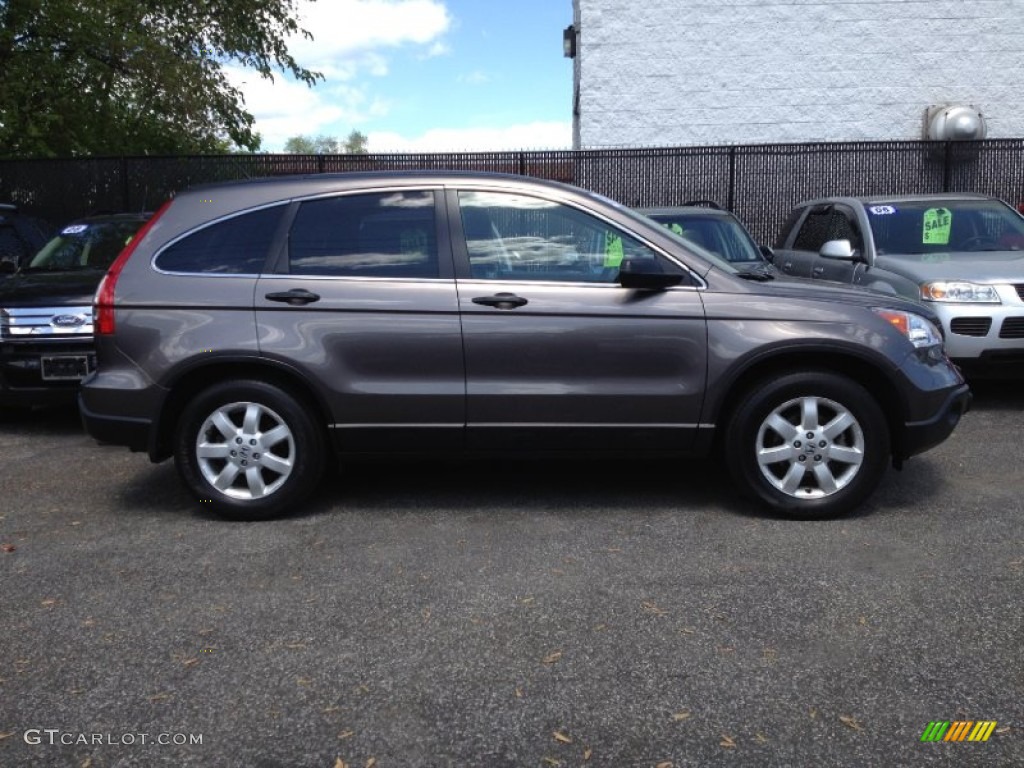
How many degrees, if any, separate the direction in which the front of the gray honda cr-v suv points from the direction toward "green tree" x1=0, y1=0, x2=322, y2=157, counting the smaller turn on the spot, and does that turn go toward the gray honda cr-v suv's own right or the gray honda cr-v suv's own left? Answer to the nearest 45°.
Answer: approximately 135° to the gray honda cr-v suv's own left

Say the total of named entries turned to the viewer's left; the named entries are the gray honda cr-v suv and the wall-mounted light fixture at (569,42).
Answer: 1

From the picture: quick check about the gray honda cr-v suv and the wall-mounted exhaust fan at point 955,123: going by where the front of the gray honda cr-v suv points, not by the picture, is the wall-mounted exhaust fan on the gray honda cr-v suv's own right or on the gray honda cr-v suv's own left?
on the gray honda cr-v suv's own left

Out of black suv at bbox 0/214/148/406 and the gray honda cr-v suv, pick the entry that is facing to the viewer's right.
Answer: the gray honda cr-v suv

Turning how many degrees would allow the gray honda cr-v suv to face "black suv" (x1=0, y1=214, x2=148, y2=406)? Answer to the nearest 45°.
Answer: approximately 135° to its left

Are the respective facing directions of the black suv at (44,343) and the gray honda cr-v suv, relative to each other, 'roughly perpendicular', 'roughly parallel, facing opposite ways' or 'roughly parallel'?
roughly perpendicular

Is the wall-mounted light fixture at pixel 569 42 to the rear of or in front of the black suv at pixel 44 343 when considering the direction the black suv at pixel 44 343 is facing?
to the rear

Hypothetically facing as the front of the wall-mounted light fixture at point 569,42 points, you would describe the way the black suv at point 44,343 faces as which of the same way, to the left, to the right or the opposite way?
to the left

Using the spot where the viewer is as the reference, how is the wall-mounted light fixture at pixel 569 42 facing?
facing to the left of the viewer

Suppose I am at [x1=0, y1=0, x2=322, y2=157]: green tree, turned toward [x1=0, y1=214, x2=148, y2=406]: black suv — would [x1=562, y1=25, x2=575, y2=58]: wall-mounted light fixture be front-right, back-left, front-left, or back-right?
front-left

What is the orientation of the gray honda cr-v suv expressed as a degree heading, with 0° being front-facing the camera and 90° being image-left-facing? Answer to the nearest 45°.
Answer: approximately 270°

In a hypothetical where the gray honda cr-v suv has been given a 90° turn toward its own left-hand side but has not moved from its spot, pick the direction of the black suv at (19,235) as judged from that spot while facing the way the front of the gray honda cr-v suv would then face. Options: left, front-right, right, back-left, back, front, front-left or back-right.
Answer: front-left
